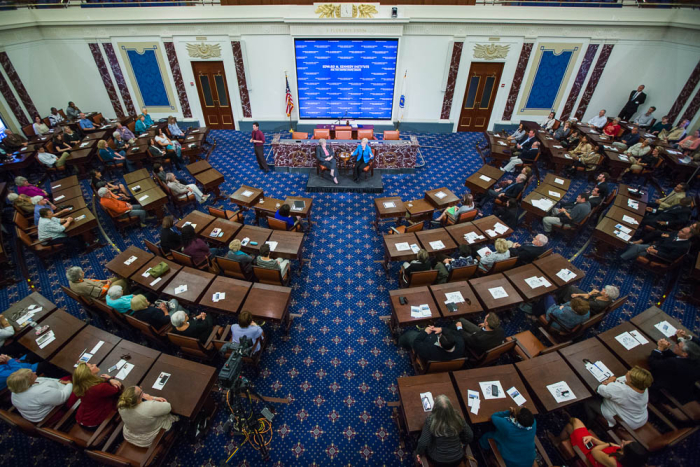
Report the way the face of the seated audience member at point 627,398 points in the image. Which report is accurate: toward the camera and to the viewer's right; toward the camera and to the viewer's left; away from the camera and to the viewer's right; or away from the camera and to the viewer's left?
away from the camera and to the viewer's left

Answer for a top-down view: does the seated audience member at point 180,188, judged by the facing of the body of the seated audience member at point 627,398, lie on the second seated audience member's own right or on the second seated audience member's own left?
on the second seated audience member's own left

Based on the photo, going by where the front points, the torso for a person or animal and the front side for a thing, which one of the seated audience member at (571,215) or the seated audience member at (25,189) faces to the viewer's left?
the seated audience member at (571,215)

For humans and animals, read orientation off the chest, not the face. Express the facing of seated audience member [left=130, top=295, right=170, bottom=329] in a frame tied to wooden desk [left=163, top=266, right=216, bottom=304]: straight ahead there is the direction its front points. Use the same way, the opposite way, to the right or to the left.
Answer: the opposite way

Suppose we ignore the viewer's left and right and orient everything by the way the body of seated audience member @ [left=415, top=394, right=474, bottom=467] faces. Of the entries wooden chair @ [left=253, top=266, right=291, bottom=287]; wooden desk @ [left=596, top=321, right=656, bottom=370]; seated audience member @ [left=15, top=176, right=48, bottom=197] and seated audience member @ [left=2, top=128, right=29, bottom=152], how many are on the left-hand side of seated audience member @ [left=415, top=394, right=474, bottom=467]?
3

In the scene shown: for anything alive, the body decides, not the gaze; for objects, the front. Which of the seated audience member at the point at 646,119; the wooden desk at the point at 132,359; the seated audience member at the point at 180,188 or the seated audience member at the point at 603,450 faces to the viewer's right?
the seated audience member at the point at 180,188

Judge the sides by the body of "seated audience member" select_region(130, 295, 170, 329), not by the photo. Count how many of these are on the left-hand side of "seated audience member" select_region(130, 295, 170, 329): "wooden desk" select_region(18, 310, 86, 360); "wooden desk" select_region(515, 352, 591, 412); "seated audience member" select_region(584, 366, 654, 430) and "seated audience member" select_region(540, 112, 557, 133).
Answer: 1

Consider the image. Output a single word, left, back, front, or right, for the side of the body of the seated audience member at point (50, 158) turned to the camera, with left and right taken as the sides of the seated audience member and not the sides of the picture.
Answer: right

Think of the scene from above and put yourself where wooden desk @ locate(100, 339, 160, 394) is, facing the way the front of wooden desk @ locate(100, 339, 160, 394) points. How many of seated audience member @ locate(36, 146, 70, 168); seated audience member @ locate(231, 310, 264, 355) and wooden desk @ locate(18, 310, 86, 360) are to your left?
1

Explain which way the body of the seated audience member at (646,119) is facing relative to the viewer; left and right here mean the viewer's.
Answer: facing the viewer and to the left of the viewer

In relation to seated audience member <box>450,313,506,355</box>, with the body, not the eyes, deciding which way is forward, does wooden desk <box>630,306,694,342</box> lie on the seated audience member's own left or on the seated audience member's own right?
on the seated audience member's own right

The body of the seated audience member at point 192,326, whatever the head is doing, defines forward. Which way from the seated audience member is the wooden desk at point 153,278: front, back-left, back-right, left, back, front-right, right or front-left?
front-left

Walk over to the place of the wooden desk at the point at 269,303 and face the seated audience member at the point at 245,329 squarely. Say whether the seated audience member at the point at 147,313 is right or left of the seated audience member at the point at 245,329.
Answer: right

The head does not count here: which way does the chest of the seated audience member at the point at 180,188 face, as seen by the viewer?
to the viewer's right

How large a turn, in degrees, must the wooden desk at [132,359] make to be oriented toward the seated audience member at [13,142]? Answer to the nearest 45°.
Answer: approximately 135° to its right

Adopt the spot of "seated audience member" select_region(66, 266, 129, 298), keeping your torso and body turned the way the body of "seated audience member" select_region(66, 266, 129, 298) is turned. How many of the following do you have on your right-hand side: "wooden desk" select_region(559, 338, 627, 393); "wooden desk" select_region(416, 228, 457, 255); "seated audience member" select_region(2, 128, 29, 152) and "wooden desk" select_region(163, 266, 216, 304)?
3

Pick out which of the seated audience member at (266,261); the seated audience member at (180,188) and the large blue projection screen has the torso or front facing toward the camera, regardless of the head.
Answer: the large blue projection screen
